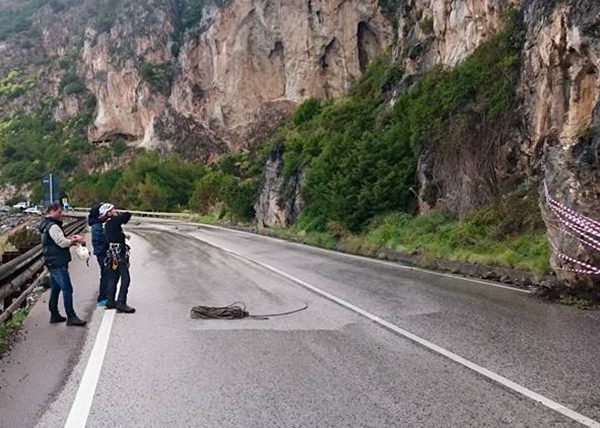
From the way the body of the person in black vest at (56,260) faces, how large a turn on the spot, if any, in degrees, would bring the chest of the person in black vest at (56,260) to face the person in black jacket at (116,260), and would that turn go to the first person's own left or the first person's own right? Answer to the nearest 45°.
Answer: approximately 45° to the first person's own left

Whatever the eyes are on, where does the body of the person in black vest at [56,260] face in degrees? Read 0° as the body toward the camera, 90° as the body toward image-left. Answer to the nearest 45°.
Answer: approximately 270°

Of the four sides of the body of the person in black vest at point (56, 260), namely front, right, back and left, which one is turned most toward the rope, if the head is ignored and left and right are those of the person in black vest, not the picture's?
front

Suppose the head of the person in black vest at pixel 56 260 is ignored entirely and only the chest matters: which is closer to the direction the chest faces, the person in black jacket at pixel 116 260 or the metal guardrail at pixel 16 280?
the person in black jacket

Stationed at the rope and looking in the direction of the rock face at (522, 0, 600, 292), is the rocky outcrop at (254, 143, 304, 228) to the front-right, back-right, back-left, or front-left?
front-left

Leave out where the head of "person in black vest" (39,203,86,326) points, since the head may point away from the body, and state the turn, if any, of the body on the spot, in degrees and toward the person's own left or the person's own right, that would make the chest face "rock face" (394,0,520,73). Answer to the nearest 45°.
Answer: approximately 45° to the person's own left
